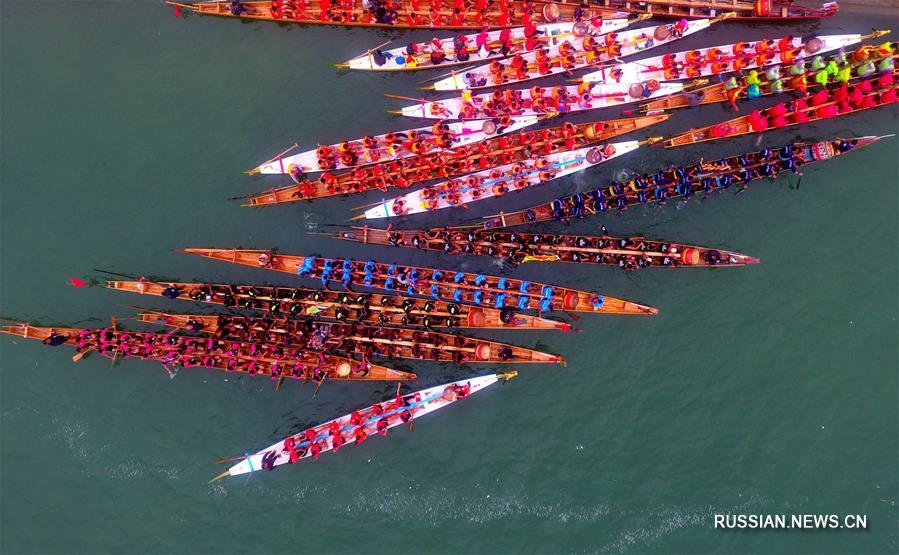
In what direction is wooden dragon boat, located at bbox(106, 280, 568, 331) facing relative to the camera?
to the viewer's right

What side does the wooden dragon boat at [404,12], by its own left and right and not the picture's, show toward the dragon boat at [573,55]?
front

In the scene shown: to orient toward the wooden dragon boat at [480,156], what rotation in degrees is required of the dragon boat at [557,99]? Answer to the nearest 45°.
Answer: approximately 180°

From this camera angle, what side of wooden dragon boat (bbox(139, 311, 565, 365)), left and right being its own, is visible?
right

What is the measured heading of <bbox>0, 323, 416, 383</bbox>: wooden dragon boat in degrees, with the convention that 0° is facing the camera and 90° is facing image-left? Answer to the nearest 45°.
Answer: approximately 270°

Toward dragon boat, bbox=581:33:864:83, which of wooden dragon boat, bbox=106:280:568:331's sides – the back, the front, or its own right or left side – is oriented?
front

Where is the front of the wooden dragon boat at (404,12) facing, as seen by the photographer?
facing to the right of the viewer

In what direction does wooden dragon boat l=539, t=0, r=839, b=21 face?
to the viewer's right

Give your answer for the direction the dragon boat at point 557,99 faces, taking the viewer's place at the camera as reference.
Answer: facing to the right of the viewer

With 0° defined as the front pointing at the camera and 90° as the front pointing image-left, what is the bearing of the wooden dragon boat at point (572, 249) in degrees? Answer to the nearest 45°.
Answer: approximately 270°
